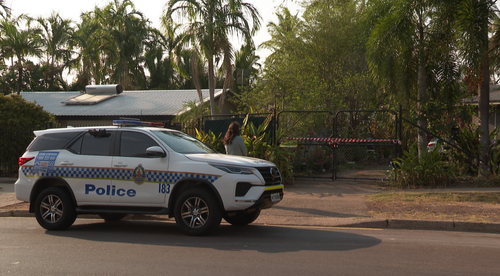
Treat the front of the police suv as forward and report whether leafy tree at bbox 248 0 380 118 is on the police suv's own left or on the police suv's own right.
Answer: on the police suv's own left

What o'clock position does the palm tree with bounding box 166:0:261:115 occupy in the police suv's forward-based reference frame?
The palm tree is roughly at 8 o'clock from the police suv.

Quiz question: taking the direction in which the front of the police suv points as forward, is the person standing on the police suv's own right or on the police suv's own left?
on the police suv's own left

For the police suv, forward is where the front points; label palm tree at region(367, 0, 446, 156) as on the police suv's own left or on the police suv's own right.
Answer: on the police suv's own left

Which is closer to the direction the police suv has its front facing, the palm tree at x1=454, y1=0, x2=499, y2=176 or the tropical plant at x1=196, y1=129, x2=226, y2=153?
the palm tree

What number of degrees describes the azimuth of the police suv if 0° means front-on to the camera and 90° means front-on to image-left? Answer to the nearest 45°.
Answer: approximately 315°

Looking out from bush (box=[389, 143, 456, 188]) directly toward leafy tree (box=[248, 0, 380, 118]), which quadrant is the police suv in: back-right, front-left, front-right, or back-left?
back-left

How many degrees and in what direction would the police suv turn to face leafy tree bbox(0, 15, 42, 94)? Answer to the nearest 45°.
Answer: approximately 135° to its left

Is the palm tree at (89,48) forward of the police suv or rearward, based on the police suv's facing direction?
rearward

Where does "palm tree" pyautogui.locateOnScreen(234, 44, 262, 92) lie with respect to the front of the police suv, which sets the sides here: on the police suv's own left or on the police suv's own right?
on the police suv's own left

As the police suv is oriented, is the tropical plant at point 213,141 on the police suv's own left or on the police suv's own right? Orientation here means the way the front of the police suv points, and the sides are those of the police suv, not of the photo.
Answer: on the police suv's own left
